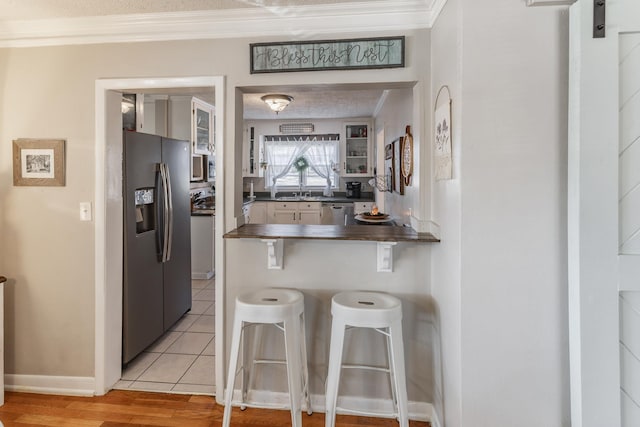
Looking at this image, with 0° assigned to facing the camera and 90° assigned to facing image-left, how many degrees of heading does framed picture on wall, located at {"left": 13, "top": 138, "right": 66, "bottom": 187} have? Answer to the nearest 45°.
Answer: approximately 0°

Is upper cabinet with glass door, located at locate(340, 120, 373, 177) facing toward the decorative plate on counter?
yes

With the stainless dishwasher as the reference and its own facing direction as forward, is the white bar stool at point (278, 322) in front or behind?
in front

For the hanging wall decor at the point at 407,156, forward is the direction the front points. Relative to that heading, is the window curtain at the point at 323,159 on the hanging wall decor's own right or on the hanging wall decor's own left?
on the hanging wall decor's own right

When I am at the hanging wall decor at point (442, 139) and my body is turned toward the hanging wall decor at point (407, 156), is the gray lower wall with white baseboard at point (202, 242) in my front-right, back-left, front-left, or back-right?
front-left

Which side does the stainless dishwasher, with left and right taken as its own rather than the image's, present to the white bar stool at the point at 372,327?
front

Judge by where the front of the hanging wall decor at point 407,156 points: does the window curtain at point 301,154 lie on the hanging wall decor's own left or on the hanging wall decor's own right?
on the hanging wall decor's own right

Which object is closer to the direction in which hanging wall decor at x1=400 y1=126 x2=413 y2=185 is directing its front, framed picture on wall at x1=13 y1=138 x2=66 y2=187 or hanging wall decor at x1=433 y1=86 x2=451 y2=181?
the framed picture on wall

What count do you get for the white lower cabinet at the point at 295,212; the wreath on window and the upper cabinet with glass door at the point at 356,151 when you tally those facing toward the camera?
3

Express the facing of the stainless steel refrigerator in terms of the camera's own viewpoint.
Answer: facing the viewer and to the right of the viewer

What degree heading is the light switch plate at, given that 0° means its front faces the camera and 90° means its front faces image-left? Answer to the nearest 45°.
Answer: approximately 0°

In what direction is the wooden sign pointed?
toward the camera

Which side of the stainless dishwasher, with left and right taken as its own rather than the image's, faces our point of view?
front
